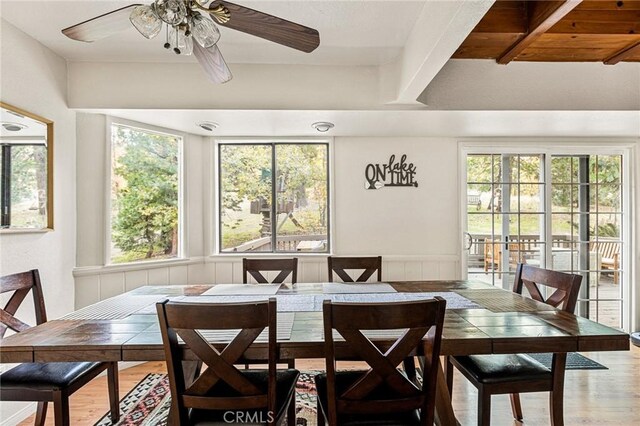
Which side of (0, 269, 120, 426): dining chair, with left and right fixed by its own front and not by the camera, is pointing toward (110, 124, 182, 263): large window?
left

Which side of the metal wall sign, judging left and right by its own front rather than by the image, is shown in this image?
front

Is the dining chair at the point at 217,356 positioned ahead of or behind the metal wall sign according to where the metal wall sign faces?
ahead

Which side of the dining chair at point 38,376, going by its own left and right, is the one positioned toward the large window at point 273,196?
left

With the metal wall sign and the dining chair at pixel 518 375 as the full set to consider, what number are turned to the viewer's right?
0

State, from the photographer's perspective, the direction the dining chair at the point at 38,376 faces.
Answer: facing the viewer and to the right of the viewer

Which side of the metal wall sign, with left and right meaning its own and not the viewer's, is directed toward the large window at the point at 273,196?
right

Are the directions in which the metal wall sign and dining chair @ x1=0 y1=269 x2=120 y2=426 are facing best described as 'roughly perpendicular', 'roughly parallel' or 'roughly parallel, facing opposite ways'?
roughly perpendicular

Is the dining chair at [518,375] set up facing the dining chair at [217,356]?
yes

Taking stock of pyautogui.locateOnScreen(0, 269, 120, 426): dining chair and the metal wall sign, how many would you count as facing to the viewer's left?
0

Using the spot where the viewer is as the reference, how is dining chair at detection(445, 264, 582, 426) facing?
facing the viewer and to the left of the viewer
